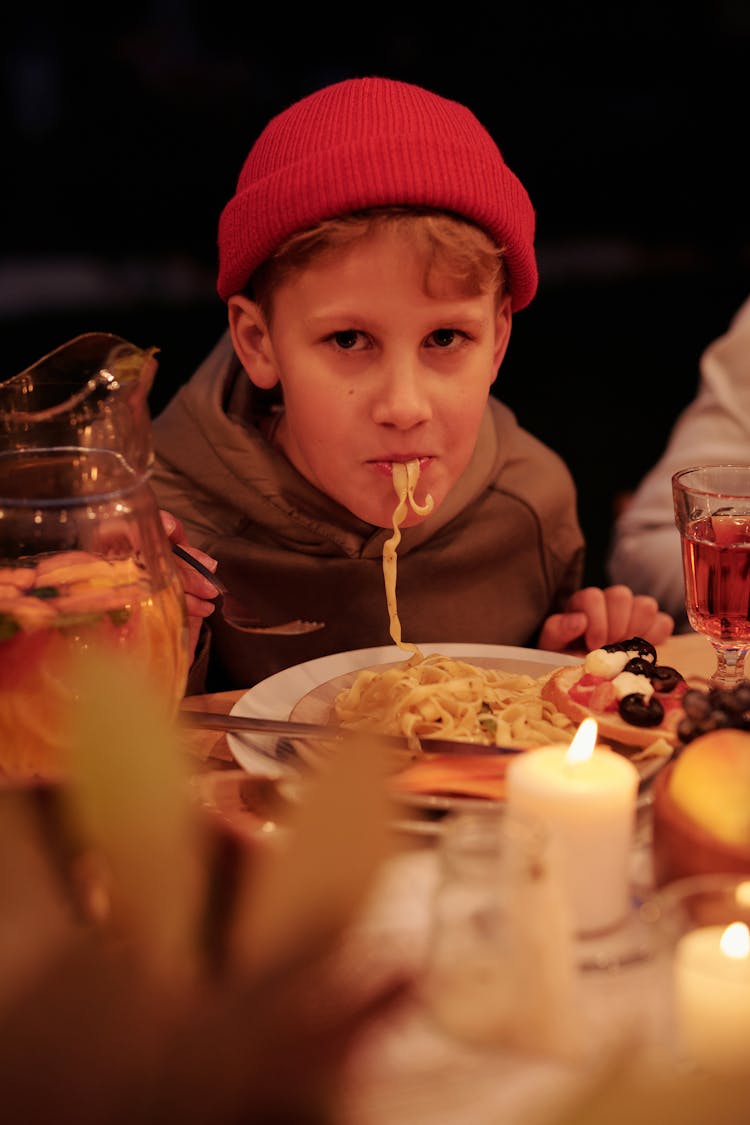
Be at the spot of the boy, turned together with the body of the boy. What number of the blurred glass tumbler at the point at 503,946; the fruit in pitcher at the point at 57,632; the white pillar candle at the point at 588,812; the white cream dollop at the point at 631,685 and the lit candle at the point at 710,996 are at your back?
0

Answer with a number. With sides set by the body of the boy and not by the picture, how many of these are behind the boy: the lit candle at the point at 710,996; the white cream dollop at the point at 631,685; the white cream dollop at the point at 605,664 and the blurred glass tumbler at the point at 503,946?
0

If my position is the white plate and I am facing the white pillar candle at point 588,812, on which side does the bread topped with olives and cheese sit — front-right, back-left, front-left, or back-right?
front-left

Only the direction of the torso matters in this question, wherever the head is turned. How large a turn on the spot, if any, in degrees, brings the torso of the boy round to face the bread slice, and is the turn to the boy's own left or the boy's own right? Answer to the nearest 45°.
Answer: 0° — they already face it

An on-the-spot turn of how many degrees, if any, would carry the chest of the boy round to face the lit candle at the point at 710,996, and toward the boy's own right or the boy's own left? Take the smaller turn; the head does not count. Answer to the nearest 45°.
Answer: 0° — they already face it

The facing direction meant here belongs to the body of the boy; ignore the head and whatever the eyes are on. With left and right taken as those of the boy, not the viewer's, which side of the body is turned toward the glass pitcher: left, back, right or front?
front

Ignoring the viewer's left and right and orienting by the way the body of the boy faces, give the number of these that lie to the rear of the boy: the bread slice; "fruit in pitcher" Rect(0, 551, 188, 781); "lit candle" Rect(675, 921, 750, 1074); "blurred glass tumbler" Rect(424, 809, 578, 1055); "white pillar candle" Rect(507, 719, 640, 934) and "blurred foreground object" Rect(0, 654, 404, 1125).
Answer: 0

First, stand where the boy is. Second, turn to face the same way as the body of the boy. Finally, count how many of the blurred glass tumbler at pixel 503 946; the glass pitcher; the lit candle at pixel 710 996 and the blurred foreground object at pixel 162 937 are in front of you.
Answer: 4

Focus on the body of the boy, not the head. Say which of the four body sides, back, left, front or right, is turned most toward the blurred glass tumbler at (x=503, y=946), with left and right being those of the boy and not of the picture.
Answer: front

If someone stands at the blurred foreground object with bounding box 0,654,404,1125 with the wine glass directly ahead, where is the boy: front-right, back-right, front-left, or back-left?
front-left

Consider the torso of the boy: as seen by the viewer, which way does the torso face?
toward the camera

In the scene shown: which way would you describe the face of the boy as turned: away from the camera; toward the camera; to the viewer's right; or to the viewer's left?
toward the camera

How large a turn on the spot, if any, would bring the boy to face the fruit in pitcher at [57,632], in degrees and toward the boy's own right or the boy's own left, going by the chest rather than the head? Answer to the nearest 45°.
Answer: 0° — they already face it

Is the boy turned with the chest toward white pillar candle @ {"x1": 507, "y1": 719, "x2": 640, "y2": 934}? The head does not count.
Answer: yes
